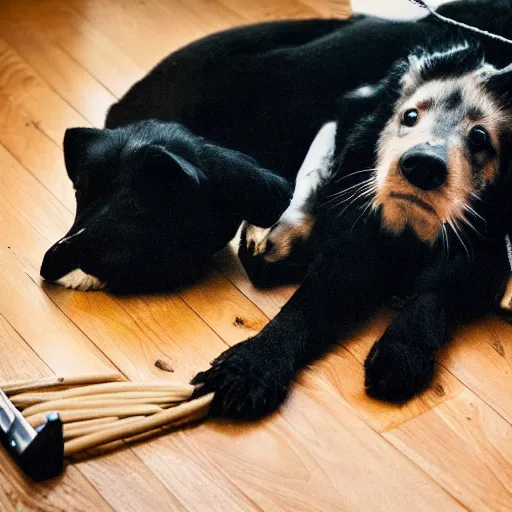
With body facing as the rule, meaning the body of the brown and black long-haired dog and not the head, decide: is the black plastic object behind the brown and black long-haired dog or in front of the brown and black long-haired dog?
in front

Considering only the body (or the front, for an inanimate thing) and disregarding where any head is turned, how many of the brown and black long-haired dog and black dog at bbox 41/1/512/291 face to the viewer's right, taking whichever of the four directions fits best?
0

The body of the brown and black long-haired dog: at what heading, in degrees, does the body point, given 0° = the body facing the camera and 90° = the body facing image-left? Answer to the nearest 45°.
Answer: approximately 45°

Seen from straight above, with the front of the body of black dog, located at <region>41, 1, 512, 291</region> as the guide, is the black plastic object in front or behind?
in front

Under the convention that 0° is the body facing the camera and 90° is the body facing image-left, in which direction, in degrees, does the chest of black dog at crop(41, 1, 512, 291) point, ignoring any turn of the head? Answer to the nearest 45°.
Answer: approximately 45°
